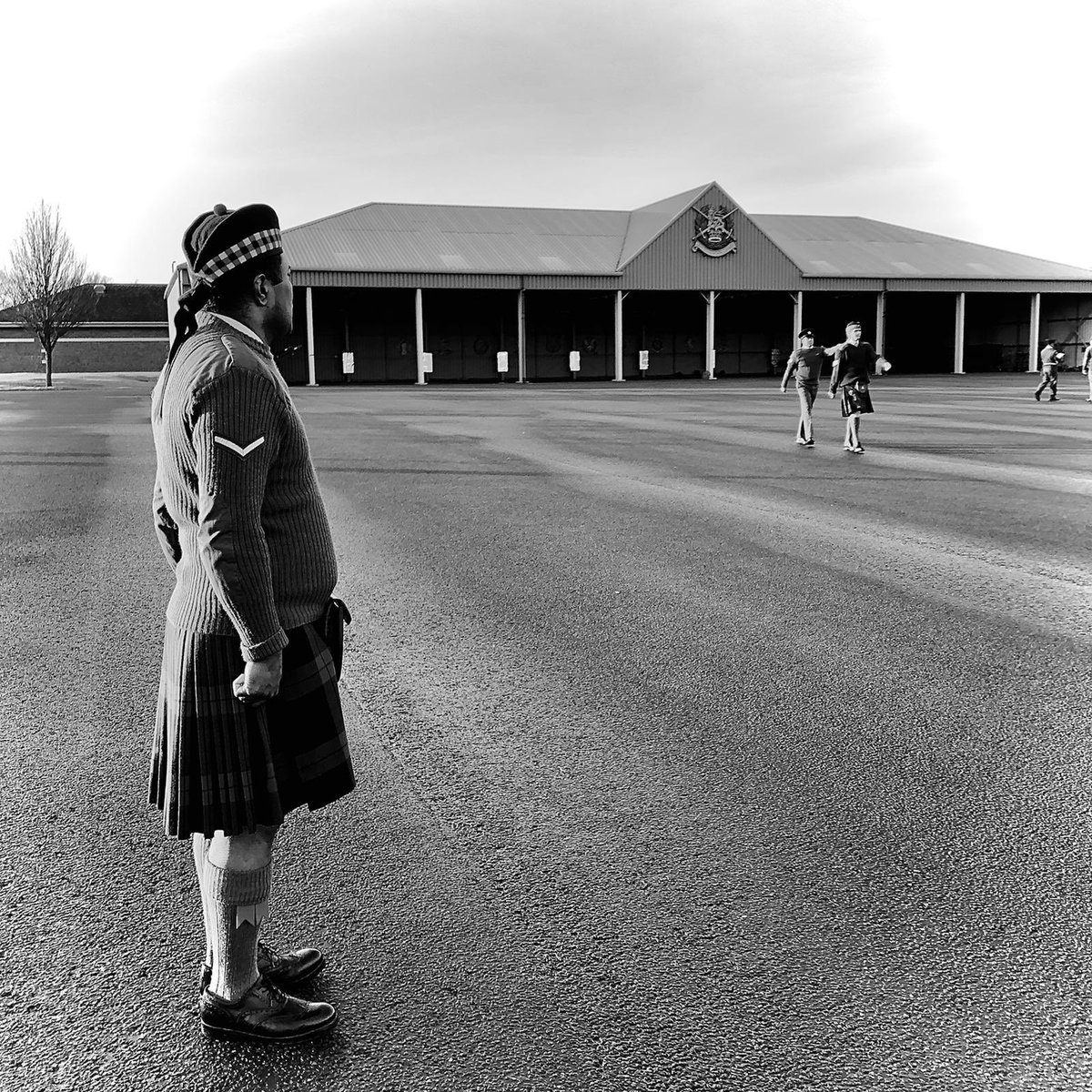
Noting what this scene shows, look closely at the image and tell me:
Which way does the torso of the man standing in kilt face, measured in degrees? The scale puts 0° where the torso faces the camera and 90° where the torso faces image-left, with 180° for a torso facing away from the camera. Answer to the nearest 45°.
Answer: approximately 270°

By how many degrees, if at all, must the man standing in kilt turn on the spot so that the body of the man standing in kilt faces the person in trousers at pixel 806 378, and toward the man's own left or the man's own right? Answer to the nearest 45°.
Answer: approximately 45° to the man's own left

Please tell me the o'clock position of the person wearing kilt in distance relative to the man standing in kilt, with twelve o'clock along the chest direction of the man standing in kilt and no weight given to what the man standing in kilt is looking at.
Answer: The person wearing kilt in distance is roughly at 10 o'clock from the man standing in kilt.
